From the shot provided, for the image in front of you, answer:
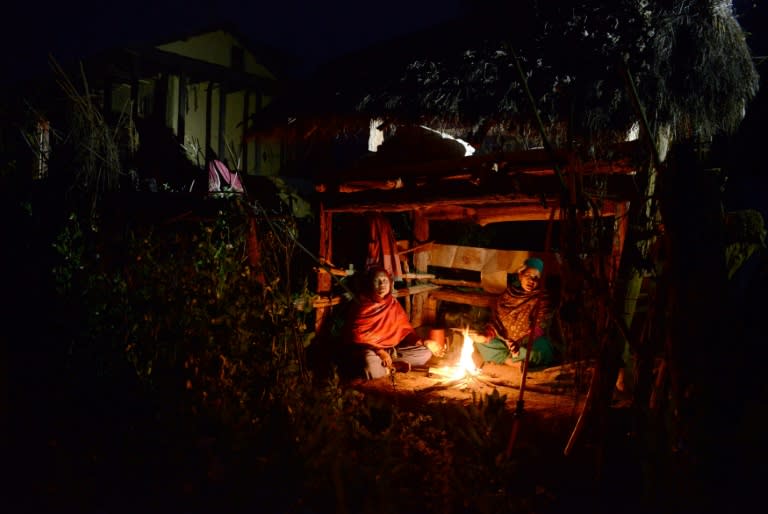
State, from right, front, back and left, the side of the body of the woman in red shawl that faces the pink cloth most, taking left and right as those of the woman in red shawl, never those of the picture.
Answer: back

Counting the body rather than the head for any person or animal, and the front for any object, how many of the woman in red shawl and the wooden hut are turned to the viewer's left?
0

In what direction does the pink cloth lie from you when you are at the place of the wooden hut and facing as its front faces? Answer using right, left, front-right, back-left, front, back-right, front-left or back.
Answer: back-right
